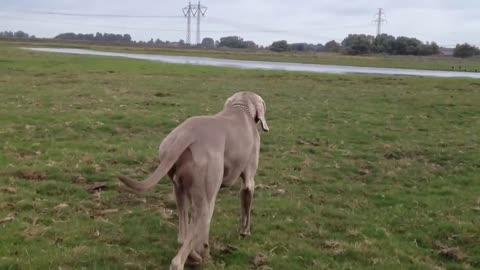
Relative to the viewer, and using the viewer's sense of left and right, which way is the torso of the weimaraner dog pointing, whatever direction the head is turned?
facing away from the viewer and to the right of the viewer
